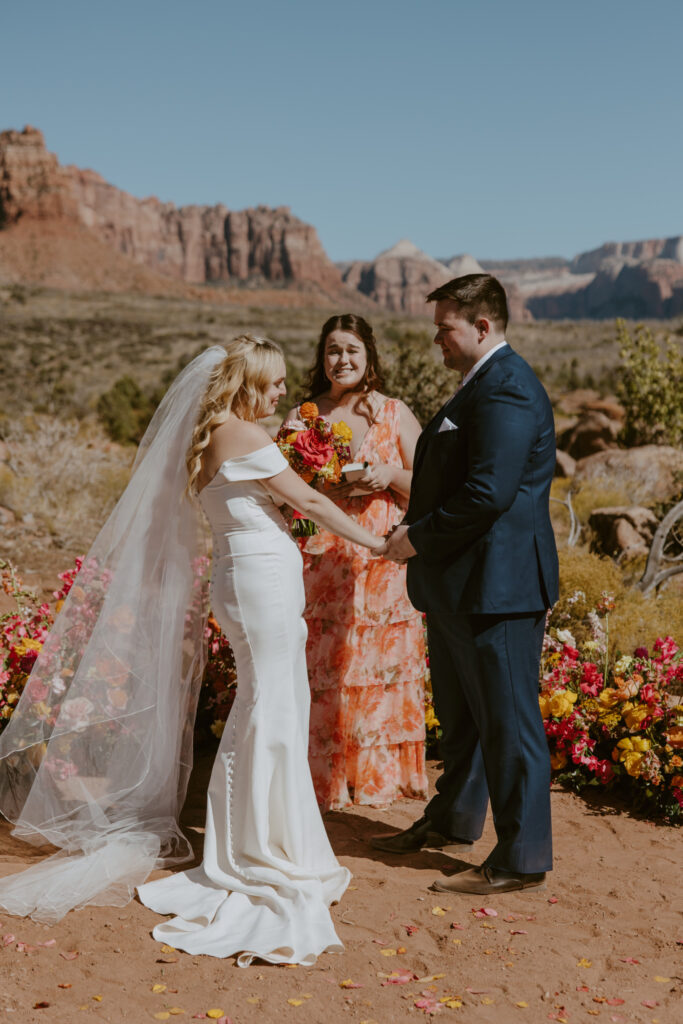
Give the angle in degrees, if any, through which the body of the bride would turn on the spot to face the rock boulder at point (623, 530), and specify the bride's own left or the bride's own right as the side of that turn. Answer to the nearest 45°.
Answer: approximately 45° to the bride's own left

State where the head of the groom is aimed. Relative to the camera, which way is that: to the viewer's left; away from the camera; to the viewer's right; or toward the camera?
to the viewer's left

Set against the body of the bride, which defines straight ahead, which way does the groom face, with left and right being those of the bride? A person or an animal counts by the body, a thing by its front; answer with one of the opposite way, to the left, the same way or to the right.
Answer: the opposite way

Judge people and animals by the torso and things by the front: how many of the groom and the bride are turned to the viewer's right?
1

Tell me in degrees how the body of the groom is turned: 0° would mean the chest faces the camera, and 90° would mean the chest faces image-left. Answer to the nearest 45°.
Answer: approximately 90°

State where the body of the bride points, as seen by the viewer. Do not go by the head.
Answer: to the viewer's right

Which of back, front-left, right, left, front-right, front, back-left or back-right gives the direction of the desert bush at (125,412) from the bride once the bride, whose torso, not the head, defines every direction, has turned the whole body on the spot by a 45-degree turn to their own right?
back-left

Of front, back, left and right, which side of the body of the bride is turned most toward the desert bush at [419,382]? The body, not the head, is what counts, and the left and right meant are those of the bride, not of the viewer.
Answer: left

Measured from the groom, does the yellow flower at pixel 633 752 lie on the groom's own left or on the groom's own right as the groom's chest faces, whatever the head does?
on the groom's own right

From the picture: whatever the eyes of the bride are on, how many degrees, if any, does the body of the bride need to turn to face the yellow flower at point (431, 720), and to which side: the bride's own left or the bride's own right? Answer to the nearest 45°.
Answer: approximately 45° to the bride's own left

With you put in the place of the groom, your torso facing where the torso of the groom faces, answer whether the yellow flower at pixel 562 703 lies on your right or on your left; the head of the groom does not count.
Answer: on your right

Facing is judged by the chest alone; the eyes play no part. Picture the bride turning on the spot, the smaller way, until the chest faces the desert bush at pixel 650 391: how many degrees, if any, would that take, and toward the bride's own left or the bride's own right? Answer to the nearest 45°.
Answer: approximately 45° to the bride's own left
